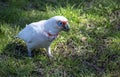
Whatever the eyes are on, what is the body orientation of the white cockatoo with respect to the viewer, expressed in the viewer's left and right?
facing to the right of the viewer
